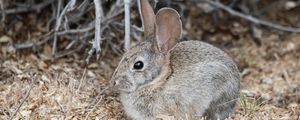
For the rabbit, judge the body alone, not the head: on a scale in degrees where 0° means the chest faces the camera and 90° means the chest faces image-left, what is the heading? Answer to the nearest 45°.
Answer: approximately 90°
